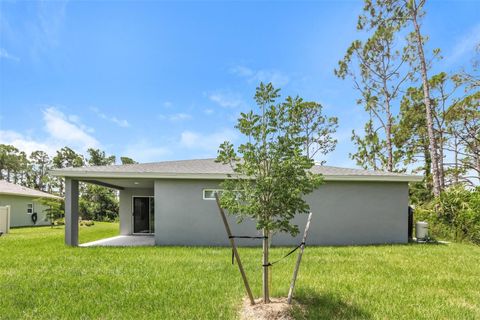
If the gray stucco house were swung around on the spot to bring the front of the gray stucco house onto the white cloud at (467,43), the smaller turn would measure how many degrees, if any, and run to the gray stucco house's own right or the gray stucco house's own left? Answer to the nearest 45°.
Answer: approximately 45° to the gray stucco house's own right

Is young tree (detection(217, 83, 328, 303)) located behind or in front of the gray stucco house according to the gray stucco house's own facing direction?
behind

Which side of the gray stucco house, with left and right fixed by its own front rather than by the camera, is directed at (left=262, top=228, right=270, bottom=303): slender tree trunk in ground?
back

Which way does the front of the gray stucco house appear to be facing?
away from the camera
